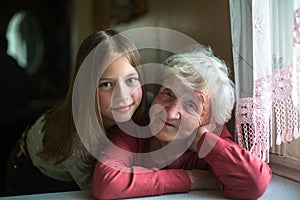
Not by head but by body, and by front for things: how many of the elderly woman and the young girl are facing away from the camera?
0

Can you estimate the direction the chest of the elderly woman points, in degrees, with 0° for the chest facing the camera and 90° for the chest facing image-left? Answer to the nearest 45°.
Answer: approximately 0°

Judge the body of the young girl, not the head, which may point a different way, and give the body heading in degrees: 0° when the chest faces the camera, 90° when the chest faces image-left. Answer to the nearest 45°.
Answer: approximately 315°
